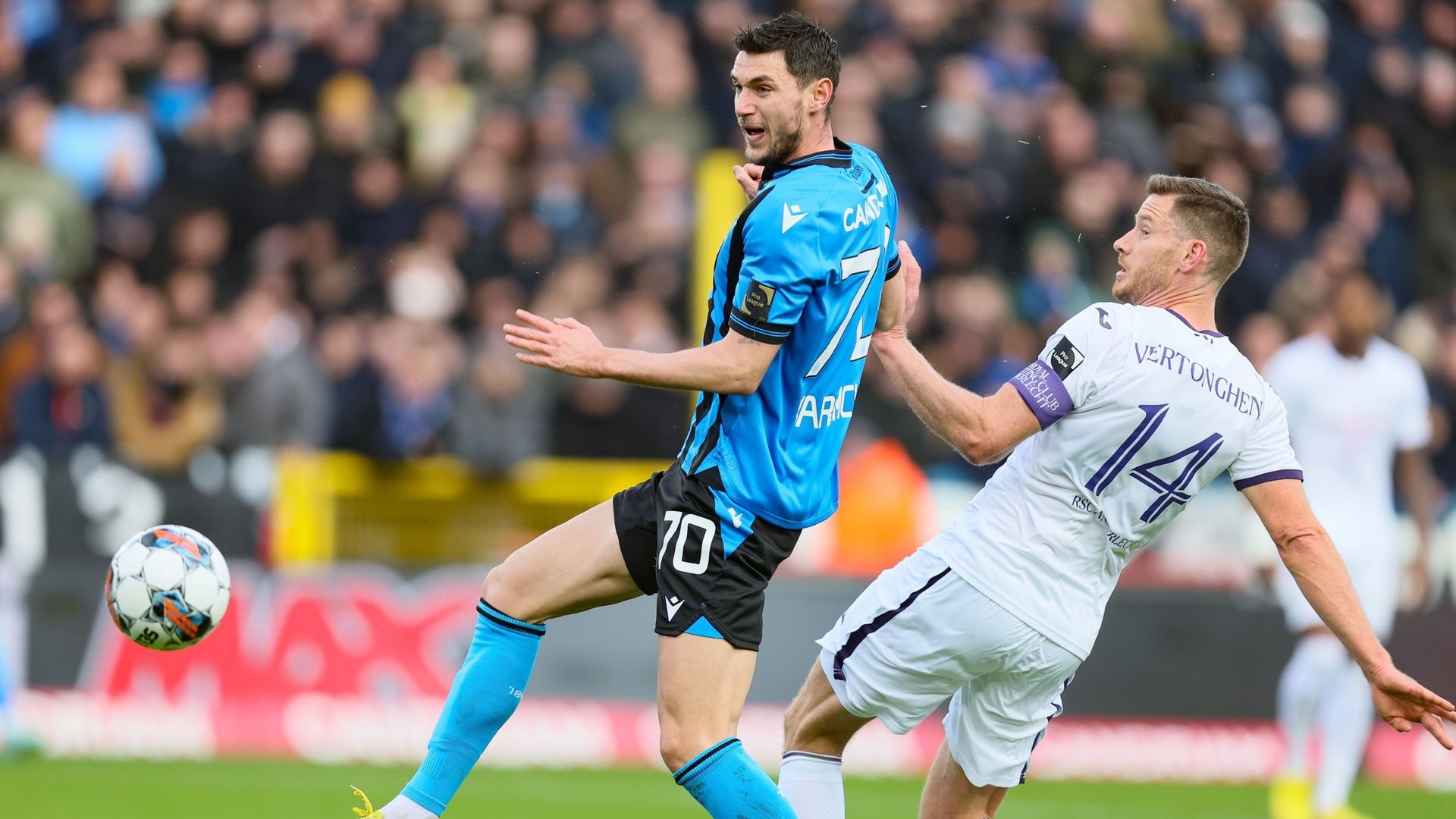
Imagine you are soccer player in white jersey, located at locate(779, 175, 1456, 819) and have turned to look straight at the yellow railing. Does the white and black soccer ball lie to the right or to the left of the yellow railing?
left

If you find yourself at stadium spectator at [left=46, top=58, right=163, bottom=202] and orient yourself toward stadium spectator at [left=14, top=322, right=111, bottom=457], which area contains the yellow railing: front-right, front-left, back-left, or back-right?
front-left

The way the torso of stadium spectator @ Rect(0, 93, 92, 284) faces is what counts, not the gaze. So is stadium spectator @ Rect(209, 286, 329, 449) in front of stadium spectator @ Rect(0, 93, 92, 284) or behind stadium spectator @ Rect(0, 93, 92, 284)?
in front

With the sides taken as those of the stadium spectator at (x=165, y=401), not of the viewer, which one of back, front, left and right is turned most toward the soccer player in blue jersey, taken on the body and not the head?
front

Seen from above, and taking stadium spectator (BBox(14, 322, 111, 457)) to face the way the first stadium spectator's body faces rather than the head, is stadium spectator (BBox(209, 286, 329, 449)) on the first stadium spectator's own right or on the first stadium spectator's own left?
on the first stadium spectator's own left

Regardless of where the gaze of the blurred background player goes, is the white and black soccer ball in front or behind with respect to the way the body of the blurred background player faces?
in front

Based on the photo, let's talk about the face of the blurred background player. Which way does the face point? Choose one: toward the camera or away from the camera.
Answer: toward the camera

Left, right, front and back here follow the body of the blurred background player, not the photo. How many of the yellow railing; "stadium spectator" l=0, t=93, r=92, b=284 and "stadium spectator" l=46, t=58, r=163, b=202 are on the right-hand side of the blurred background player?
3

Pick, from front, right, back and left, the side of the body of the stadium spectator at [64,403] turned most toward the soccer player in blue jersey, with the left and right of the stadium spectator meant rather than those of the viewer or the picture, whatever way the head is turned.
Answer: front

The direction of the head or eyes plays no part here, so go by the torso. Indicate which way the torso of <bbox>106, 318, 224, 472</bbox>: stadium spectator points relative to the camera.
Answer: toward the camera

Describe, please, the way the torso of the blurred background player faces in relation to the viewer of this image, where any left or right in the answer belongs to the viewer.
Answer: facing the viewer

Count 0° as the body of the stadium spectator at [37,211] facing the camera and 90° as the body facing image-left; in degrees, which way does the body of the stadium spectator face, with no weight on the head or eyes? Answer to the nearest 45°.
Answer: approximately 0°

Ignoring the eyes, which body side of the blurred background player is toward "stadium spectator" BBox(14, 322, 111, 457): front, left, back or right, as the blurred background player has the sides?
back

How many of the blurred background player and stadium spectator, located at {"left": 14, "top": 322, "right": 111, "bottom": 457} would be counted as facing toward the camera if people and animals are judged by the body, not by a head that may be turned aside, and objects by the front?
2

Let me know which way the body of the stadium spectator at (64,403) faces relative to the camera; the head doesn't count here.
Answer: toward the camera
